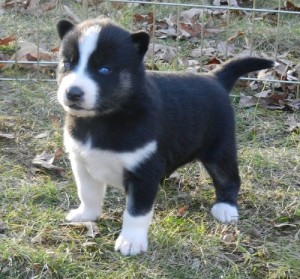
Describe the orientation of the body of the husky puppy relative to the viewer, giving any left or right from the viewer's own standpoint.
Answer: facing the viewer and to the left of the viewer

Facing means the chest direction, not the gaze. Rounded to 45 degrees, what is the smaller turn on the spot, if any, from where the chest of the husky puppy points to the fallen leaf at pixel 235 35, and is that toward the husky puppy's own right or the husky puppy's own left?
approximately 135° to the husky puppy's own right

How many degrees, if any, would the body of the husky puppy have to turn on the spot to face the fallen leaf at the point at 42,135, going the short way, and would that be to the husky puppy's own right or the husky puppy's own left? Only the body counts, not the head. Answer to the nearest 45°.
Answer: approximately 90° to the husky puppy's own right

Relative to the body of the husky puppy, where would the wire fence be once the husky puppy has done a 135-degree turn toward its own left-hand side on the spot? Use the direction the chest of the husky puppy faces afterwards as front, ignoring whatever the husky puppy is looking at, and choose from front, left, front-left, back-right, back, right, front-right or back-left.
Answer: left

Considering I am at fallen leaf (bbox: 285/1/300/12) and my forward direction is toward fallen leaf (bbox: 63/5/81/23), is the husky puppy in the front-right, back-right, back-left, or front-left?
front-left

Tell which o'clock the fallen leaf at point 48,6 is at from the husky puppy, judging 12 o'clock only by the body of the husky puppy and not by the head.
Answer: The fallen leaf is roughly at 4 o'clock from the husky puppy.
